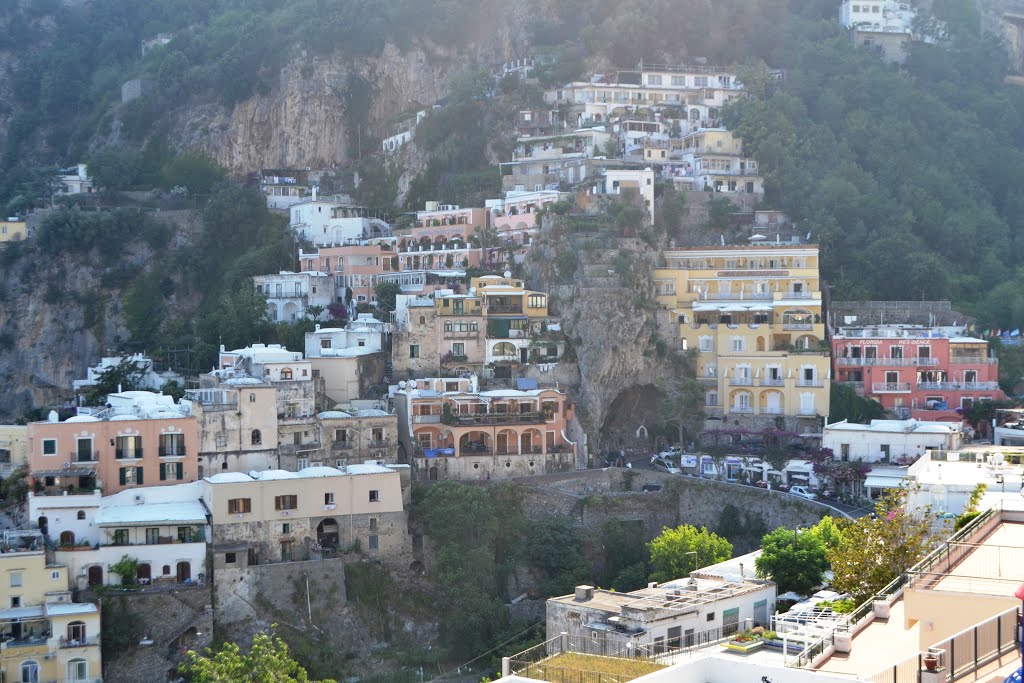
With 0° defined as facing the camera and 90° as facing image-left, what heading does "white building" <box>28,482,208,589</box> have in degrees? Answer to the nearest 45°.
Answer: approximately 0°

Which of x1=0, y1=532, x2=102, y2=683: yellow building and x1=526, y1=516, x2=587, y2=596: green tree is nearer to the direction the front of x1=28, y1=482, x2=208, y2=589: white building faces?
the yellow building

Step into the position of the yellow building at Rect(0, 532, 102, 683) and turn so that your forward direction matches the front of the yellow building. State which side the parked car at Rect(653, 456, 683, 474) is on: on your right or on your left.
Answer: on your left

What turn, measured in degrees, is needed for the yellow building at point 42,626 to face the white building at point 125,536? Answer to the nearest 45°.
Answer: approximately 135° to its left

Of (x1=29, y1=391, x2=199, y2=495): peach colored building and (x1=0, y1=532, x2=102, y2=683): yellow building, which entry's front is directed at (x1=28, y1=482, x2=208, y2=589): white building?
the peach colored building

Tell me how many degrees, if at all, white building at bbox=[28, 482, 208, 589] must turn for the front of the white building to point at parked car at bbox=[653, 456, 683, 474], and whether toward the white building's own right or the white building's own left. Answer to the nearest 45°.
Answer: approximately 90° to the white building's own left

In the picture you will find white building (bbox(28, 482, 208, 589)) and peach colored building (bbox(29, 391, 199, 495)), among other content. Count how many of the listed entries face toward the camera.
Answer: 2

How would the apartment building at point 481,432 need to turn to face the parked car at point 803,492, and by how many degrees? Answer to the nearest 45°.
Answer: approximately 90° to its left

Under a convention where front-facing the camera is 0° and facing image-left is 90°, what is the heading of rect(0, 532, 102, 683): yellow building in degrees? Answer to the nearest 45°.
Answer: approximately 0°
